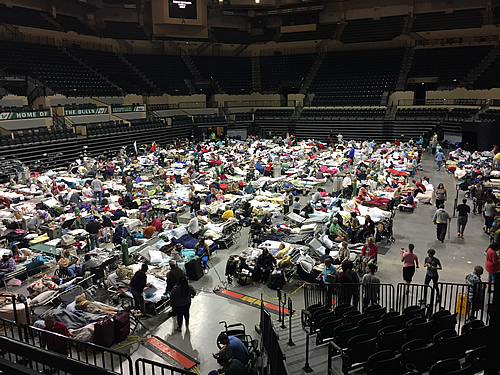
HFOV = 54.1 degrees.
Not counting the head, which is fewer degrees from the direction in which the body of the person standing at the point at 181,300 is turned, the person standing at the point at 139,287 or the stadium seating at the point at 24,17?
the stadium seating

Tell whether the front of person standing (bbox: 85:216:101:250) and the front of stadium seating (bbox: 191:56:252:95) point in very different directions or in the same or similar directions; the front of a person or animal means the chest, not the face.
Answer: very different directions

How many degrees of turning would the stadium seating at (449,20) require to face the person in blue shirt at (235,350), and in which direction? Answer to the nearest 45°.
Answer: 0° — it already faces them

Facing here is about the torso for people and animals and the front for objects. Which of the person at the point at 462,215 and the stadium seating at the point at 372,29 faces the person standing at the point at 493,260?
the stadium seating

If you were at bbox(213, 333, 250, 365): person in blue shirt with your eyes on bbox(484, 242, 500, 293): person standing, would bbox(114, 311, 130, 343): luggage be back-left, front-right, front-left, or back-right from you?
back-left

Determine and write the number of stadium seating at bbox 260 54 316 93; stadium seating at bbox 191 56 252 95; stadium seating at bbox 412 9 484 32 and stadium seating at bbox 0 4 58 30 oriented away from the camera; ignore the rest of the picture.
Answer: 0

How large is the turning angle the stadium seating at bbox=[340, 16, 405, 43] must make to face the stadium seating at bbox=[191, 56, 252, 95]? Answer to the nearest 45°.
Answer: approximately 90° to its right

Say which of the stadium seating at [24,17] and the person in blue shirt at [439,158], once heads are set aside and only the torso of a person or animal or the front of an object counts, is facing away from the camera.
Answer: the person in blue shirt

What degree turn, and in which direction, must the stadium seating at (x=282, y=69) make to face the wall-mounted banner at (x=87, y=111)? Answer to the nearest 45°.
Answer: approximately 45° to its right

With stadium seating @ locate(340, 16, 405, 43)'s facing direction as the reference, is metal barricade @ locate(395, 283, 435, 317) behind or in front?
in front

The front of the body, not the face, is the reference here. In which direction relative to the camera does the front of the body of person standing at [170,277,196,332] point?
away from the camera

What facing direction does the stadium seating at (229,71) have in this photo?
toward the camera

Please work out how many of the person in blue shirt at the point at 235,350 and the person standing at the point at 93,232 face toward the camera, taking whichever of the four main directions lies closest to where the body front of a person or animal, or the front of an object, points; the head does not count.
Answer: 0

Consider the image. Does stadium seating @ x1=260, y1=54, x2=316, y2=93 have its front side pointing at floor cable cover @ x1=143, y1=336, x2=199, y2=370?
yes

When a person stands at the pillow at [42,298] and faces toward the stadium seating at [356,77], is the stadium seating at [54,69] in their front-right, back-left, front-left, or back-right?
front-left

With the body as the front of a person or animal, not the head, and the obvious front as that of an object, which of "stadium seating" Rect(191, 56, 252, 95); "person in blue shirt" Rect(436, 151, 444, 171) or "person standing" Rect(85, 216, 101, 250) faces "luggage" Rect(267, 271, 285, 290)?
the stadium seating
